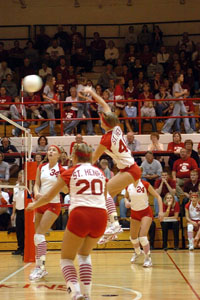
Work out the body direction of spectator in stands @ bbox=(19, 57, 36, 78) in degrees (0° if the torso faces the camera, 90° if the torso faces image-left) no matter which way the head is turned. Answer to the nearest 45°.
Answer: approximately 0°

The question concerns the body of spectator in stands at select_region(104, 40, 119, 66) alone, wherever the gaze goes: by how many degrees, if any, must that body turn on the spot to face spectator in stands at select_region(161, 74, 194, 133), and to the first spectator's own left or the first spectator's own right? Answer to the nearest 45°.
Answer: approximately 45° to the first spectator's own left

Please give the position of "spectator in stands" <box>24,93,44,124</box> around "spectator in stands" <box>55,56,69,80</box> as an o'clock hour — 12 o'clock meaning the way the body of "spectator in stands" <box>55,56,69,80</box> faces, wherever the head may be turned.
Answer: "spectator in stands" <box>24,93,44,124</box> is roughly at 1 o'clock from "spectator in stands" <box>55,56,69,80</box>.

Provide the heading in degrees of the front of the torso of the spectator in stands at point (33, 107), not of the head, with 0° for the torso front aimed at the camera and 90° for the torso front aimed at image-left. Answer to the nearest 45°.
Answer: approximately 0°

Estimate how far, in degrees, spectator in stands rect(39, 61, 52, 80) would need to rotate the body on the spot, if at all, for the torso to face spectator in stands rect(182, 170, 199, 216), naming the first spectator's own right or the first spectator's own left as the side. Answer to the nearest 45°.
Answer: approximately 45° to the first spectator's own left

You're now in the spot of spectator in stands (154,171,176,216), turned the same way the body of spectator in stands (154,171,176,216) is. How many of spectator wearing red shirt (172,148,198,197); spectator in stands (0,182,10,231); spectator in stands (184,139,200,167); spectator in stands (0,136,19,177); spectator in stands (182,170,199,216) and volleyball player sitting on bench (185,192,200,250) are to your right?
2

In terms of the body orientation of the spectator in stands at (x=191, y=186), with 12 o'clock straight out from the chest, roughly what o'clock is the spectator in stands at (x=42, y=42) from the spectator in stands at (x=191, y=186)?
the spectator in stands at (x=42, y=42) is roughly at 3 o'clock from the spectator in stands at (x=191, y=186).

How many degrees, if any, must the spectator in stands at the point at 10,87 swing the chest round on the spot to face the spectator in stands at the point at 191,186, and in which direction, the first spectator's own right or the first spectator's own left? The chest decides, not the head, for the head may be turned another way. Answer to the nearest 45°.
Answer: approximately 45° to the first spectator's own left

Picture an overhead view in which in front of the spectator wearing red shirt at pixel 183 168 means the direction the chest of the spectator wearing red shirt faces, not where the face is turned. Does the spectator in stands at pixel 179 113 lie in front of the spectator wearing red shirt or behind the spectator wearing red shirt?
behind
